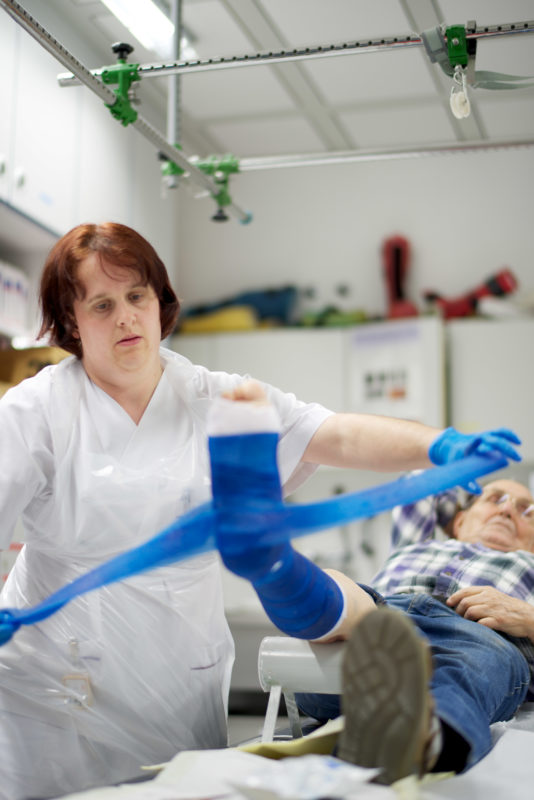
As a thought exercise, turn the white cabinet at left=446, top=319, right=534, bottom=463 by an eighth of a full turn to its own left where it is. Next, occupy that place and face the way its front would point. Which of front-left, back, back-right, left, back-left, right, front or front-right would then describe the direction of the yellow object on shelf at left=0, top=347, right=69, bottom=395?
right

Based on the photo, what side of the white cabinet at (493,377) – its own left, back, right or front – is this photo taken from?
front

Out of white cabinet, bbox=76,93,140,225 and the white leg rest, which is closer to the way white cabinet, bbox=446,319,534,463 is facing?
the white leg rest

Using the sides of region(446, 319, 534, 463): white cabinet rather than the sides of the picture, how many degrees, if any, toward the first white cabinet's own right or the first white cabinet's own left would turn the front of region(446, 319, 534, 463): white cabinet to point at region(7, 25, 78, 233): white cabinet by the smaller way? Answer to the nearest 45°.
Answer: approximately 45° to the first white cabinet's own right

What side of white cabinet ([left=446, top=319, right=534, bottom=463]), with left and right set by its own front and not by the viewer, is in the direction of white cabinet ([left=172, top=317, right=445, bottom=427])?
right

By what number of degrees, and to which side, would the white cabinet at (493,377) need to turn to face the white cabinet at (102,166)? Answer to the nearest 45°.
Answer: approximately 45° to its right

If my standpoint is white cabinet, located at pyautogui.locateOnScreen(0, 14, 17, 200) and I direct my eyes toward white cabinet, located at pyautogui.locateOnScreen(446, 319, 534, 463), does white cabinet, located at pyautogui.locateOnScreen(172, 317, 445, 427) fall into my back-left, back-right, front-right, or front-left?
front-left

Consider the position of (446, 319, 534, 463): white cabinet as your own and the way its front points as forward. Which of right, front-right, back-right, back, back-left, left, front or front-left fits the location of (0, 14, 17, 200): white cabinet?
front-right

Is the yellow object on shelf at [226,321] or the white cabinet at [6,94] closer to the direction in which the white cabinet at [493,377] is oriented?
the white cabinet

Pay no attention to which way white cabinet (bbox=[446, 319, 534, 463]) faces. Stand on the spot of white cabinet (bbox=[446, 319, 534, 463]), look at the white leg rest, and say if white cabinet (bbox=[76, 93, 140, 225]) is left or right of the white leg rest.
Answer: right

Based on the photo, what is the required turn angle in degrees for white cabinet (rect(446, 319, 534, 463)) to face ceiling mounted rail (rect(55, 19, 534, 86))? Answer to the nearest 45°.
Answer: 0° — it already faces it

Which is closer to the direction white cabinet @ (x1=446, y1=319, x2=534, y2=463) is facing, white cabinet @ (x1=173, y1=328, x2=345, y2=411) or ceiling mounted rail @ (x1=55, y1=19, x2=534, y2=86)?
the ceiling mounted rail

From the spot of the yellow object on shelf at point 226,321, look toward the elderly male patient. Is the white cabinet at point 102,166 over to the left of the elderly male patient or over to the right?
right
